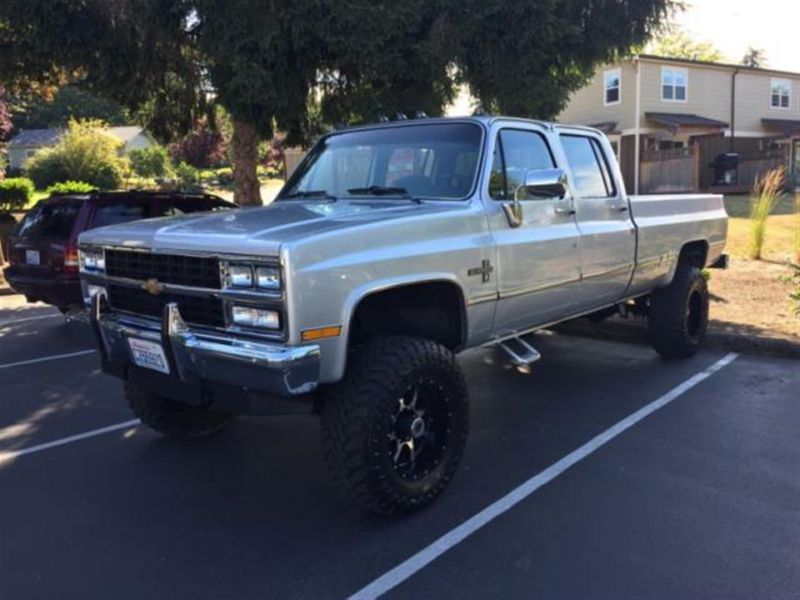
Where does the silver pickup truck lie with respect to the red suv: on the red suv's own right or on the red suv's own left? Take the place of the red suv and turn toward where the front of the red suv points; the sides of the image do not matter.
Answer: on the red suv's own right

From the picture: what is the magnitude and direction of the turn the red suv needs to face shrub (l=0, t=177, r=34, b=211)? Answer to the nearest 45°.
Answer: approximately 45° to its left

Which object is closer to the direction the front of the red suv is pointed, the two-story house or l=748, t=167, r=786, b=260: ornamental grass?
the two-story house

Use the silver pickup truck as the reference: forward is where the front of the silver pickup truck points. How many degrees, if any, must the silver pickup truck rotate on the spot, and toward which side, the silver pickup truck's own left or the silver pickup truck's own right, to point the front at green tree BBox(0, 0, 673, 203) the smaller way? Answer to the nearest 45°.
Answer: approximately 135° to the silver pickup truck's own right

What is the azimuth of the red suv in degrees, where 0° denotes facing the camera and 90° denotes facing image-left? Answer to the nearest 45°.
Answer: approximately 225°

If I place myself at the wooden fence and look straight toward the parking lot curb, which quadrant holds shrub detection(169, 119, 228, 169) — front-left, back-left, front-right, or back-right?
back-right

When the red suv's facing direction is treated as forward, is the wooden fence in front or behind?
in front

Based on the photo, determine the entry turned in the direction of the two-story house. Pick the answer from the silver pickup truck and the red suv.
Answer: the red suv

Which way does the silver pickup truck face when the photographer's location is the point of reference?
facing the viewer and to the left of the viewer

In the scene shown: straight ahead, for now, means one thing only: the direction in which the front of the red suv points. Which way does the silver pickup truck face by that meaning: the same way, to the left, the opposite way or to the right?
the opposite way

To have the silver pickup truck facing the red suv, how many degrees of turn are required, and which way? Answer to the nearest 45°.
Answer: approximately 90° to its right

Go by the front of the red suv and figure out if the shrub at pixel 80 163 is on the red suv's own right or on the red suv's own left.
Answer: on the red suv's own left

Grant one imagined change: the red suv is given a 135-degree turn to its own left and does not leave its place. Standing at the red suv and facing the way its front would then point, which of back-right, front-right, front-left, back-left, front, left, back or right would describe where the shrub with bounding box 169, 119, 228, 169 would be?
right

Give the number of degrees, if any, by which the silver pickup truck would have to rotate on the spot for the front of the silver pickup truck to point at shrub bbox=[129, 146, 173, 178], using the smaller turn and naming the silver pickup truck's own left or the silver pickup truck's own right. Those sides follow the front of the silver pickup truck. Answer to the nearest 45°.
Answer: approximately 135° to the silver pickup truck's own right

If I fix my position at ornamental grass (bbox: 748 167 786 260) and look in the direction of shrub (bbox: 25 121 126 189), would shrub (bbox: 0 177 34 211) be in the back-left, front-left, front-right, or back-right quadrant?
front-left
